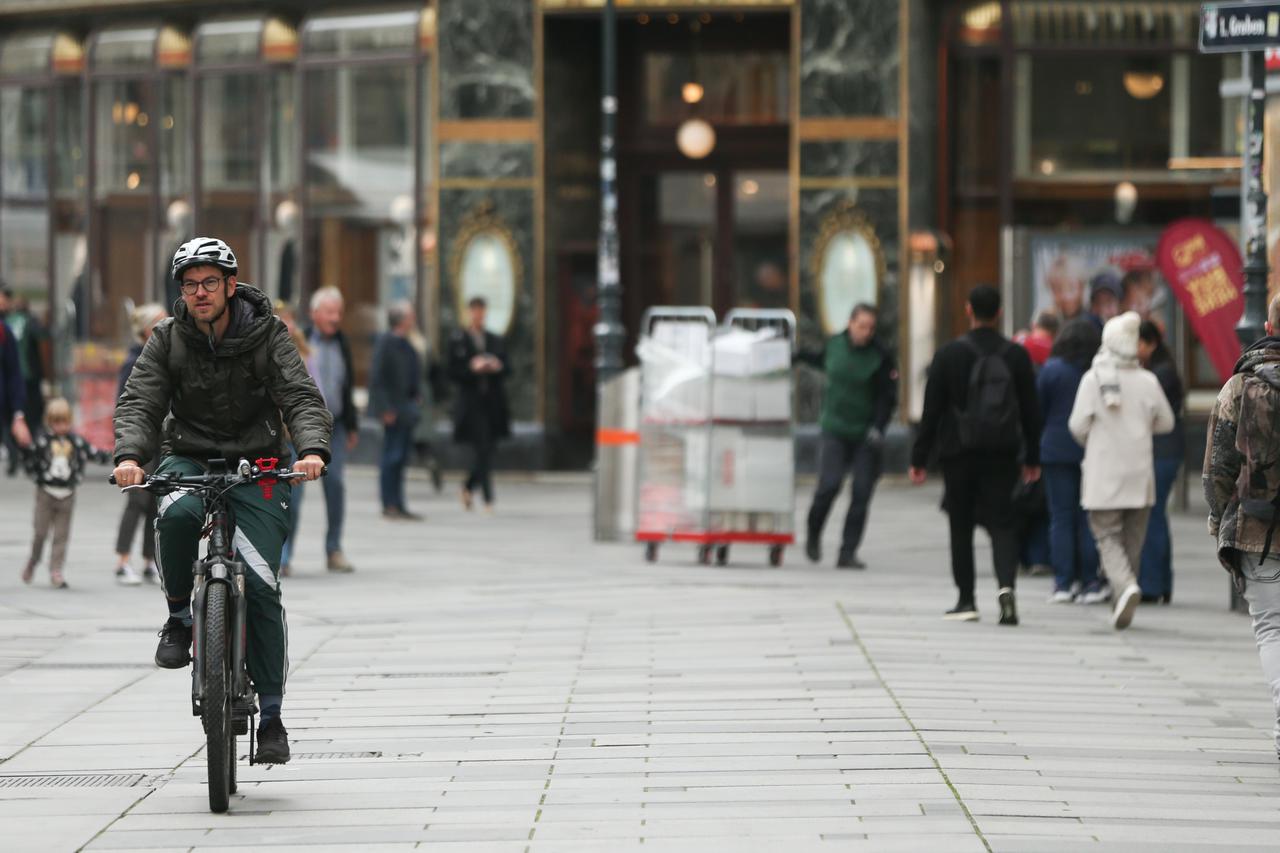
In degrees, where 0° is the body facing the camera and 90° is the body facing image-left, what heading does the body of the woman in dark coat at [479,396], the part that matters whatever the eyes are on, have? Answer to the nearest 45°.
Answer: approximately 0°

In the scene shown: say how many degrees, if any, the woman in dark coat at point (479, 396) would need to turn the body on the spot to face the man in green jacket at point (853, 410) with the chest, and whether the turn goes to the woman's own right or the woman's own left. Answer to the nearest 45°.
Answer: approximately 45° to the woman's own left

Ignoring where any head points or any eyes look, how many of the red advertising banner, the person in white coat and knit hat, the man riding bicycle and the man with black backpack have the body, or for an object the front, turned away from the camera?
2

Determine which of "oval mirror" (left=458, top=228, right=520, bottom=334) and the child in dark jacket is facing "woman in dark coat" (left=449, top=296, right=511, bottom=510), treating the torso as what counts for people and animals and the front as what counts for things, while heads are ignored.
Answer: the oval mirror

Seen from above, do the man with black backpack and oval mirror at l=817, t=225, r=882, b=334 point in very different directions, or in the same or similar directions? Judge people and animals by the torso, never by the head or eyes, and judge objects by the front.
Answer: very different directions

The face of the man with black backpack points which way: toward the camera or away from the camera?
away from the camera

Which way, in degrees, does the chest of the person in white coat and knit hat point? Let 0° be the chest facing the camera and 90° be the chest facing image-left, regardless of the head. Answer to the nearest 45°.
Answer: approximately 180°

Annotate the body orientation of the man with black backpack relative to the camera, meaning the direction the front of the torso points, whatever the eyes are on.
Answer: away from the camera
